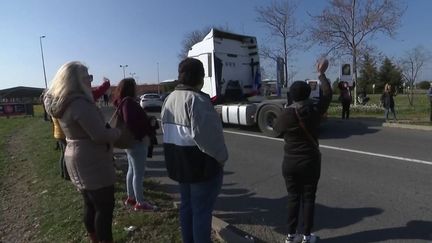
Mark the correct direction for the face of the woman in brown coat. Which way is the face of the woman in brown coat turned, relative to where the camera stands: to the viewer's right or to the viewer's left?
to the viewer's right

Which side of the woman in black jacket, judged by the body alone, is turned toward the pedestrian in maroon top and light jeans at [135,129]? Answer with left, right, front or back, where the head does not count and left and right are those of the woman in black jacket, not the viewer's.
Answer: left

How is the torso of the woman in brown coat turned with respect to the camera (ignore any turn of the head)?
to the viewer's right

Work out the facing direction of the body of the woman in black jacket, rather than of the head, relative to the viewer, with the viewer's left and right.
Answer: facing away from the viewer

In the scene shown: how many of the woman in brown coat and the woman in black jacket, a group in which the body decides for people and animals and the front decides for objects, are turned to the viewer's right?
1
